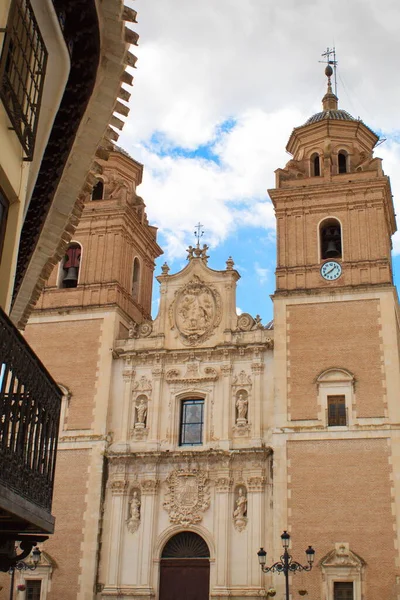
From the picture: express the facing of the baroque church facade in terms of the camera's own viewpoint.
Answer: facing the viewer
